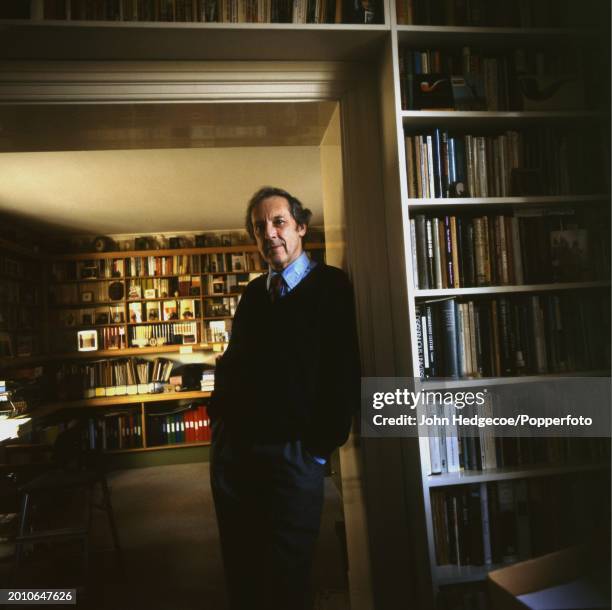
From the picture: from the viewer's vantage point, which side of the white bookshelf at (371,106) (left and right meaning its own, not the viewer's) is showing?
front

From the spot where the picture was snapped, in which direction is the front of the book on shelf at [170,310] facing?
facing the viewer

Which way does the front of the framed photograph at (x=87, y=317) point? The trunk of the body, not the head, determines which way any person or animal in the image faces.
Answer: toward the camera

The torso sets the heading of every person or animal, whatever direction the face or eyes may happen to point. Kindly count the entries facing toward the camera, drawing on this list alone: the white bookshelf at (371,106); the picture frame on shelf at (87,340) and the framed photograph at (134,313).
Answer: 3

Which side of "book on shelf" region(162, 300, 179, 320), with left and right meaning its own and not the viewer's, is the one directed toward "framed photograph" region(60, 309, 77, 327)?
right

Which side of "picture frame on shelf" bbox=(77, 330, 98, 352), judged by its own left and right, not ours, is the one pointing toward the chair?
front

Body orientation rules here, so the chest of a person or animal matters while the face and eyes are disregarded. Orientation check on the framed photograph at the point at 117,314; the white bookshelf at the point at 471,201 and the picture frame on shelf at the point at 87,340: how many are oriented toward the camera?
3

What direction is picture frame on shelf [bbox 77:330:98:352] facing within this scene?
toward the camera

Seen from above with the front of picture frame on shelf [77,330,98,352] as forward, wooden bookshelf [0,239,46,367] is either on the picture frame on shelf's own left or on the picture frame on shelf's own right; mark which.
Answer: on the picture frame on shelf's own right

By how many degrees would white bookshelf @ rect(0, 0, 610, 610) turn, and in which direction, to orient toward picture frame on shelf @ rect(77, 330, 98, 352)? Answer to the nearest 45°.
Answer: approximately 135° to its right
